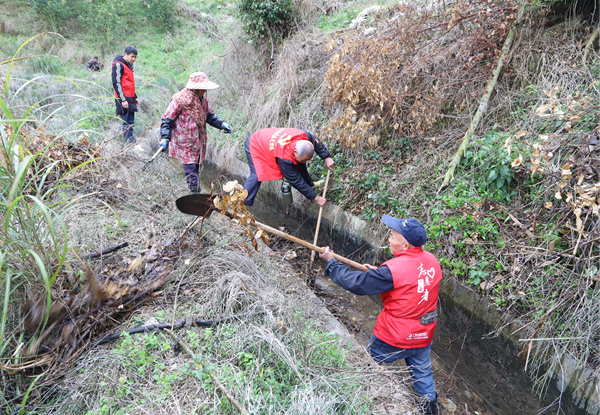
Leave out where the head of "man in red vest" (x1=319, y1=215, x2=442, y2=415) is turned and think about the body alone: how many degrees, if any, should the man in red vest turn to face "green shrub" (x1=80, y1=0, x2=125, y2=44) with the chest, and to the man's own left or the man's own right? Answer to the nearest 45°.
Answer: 0° — they already face it

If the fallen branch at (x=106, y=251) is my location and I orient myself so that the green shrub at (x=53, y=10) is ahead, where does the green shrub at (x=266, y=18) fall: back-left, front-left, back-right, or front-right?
front-right

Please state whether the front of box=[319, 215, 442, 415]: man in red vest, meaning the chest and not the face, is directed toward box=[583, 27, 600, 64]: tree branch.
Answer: no

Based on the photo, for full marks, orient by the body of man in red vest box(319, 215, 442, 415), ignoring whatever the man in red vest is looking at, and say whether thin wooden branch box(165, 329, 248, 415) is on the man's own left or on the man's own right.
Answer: on the man's own left

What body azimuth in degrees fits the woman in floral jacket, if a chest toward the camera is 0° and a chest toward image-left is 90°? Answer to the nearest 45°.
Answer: approximately 315°

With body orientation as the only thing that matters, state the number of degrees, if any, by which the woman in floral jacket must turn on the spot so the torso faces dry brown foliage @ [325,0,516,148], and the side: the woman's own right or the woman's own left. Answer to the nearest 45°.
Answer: approximately 45° to the woman's own left

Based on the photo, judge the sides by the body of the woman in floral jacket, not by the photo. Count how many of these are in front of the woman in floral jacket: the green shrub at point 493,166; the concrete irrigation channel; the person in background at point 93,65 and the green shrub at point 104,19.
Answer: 2

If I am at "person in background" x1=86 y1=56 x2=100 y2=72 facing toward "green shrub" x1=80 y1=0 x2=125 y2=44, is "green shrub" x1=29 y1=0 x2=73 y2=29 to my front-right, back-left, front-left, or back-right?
front-left

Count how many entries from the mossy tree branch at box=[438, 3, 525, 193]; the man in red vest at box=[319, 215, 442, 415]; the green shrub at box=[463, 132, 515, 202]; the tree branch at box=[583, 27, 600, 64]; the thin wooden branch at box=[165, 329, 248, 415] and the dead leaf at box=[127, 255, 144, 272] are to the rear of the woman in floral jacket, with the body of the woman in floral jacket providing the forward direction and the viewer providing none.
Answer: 0

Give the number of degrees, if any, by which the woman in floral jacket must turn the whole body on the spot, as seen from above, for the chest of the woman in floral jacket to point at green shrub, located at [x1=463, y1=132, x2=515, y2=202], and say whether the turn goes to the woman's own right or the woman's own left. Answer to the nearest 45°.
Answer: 0° — they already face it

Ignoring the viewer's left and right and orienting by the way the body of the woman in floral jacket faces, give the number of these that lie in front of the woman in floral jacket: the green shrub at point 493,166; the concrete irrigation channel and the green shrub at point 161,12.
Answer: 2

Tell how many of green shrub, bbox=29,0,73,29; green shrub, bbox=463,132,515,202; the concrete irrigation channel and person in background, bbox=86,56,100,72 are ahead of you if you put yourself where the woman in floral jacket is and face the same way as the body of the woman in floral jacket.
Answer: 2

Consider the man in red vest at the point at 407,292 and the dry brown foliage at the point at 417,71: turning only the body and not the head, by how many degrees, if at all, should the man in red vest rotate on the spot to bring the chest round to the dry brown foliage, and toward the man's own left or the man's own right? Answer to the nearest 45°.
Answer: approximately 45° to the man's own right

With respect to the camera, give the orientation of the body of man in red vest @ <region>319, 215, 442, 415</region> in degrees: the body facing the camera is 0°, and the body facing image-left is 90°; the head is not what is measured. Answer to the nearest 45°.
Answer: approximately 135°

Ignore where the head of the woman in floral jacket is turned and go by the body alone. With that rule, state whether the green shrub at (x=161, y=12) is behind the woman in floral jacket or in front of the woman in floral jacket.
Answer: behind

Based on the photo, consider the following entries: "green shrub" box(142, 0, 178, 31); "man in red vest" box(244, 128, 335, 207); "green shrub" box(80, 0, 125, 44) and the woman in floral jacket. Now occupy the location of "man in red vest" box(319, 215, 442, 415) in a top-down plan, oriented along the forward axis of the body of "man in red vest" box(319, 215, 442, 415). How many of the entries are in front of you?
4

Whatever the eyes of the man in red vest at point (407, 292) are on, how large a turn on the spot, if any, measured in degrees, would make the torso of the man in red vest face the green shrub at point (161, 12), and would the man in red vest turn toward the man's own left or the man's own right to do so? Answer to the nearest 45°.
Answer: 0° — they already face it

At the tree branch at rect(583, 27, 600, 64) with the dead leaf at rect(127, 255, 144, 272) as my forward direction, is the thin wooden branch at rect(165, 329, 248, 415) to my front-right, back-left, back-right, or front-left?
front-left
